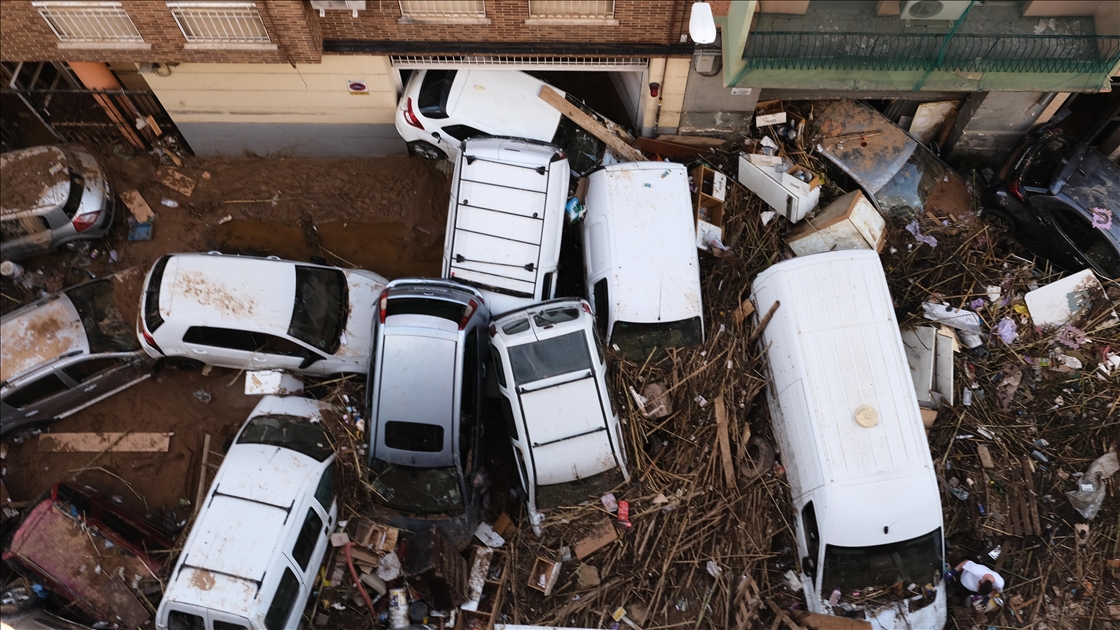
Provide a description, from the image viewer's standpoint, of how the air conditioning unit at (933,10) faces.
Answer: facing the viewer

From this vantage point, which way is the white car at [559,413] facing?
toward the camera

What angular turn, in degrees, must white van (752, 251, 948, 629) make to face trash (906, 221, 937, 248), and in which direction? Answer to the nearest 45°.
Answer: approximately 180°

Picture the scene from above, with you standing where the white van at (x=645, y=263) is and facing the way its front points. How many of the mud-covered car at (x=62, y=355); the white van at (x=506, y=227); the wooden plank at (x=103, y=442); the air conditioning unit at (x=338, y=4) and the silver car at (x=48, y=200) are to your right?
5

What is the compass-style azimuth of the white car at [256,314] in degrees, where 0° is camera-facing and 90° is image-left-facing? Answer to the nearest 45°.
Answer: approximately 270°

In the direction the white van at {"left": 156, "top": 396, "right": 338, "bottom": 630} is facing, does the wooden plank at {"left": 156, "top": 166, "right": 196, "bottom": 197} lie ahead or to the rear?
ahead

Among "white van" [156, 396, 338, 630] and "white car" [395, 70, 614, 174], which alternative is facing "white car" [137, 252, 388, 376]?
the white van

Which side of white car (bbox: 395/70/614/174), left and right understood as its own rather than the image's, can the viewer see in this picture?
right

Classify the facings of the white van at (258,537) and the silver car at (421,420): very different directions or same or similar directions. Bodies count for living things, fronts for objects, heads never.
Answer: very different directions

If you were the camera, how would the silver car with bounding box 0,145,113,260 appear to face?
facing to the left of the viewer

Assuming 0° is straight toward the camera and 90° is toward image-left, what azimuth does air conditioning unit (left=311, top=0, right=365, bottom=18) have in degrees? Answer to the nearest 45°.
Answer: approximately 0°

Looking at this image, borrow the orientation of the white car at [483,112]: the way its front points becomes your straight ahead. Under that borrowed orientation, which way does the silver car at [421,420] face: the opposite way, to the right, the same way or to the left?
to the right

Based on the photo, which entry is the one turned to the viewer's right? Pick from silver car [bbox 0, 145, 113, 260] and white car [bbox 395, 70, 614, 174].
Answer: the white car
